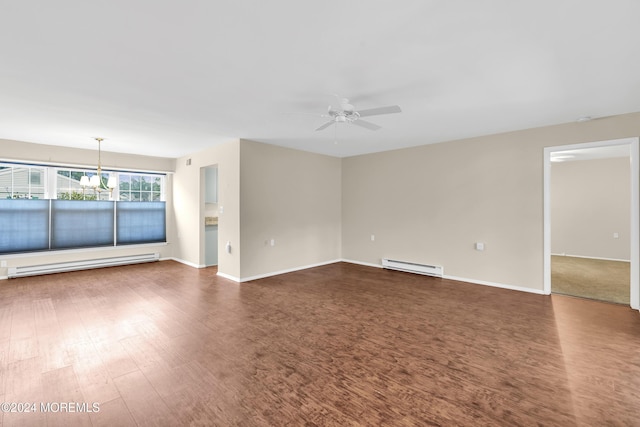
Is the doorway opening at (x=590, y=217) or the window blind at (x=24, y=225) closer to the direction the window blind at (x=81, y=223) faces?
the doorway opening

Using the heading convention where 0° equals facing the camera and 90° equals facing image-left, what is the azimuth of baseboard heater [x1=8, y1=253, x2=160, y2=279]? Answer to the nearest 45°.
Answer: approximately 315°

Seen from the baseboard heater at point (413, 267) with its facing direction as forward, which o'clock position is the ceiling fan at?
The ceiling fan is roughly at 11 o'clock from the baseboard heater.
